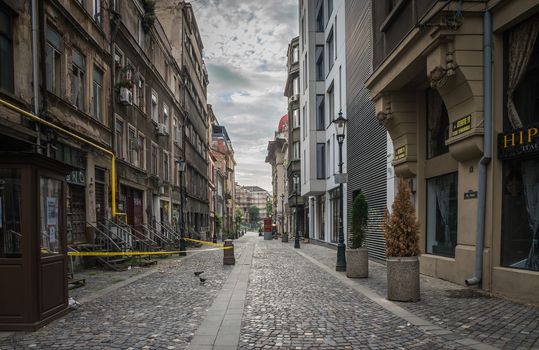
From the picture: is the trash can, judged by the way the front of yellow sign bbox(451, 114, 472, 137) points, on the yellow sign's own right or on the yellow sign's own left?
on the yellow sign's own right

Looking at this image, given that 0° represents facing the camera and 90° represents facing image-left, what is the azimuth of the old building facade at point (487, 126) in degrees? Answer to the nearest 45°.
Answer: approximately 45°

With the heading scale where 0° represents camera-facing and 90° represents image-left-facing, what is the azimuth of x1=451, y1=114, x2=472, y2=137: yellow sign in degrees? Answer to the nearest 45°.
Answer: approximately 45°

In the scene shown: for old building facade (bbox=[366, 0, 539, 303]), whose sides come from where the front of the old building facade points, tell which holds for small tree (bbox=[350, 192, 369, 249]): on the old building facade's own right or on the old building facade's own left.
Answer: on the old building facade's own right
